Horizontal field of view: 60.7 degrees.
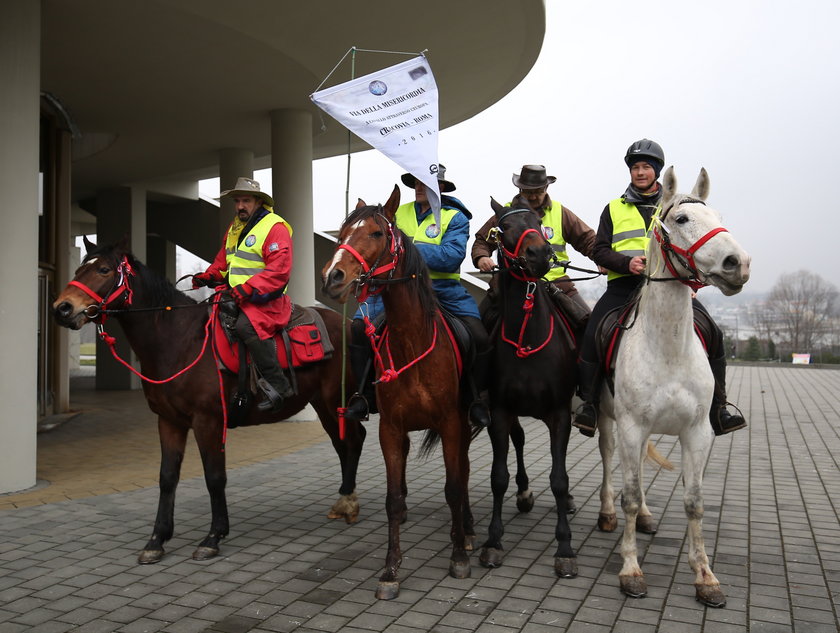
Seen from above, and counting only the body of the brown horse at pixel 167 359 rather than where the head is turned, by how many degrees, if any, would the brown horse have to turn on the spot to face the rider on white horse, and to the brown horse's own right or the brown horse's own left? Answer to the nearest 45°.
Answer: approximately 135° to the brown horse's own left

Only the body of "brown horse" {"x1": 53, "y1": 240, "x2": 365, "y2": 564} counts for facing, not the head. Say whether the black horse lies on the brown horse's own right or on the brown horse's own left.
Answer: on the brown horse's own left

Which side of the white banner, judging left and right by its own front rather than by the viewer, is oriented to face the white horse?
left

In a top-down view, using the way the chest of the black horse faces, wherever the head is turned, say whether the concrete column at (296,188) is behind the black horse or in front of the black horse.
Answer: behind

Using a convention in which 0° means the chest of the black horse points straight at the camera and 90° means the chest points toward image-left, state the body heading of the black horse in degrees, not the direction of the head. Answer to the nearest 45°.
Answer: approximately 0°

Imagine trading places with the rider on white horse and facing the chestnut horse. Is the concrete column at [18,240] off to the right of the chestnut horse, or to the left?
right

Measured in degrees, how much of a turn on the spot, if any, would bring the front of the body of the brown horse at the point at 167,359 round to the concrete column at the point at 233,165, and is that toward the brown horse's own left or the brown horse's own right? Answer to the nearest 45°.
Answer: approximately 135° to the brown horse's own right

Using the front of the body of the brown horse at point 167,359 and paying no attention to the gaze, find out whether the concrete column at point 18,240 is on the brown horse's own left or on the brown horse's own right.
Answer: on the brown horse's own right

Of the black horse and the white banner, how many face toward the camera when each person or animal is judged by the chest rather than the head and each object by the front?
2
